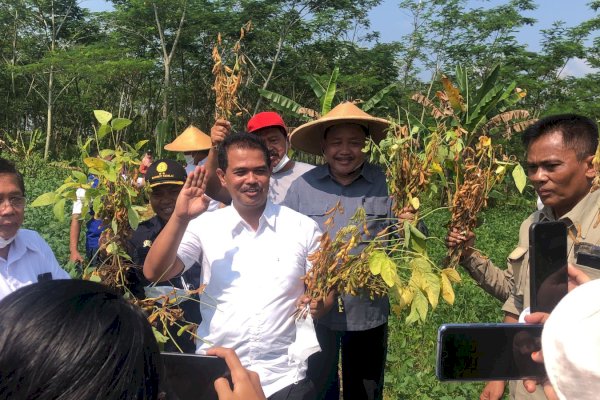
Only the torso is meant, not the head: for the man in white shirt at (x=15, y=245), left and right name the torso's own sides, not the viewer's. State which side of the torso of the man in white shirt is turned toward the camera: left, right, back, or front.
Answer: front

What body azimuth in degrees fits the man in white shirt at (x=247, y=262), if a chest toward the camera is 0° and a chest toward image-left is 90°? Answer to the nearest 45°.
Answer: approximately 0°

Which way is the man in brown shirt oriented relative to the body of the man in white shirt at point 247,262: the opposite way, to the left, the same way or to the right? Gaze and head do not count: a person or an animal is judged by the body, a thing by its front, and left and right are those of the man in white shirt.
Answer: to the right

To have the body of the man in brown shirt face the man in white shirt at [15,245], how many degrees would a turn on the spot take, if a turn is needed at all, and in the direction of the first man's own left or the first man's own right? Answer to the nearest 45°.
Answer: approximately 45° to the first man's own right

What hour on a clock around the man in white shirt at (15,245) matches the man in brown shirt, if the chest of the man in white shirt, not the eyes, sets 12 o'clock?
The man in brown shirt is roughly at 10 o'clock from the man in white shirt.

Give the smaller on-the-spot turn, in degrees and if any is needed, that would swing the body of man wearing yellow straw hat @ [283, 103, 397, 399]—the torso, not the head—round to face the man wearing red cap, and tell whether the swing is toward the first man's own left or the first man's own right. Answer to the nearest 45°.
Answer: approximately 135° to the first man's own right

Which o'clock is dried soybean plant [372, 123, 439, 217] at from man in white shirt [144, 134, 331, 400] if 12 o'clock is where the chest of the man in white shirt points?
The dried soybean plant is roughly at 9 o'clock from the man in white shirt.

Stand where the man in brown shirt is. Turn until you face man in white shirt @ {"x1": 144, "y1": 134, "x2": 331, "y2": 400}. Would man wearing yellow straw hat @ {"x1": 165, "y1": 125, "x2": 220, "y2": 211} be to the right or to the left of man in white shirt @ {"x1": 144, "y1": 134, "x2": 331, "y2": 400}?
right

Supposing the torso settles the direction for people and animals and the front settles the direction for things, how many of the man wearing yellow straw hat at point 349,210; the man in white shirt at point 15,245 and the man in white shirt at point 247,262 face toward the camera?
3

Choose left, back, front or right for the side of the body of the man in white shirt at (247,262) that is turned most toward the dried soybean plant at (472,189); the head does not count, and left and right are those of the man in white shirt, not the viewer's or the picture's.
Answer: left

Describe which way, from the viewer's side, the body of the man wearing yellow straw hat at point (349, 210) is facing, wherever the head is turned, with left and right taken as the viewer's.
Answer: facing the viewer
